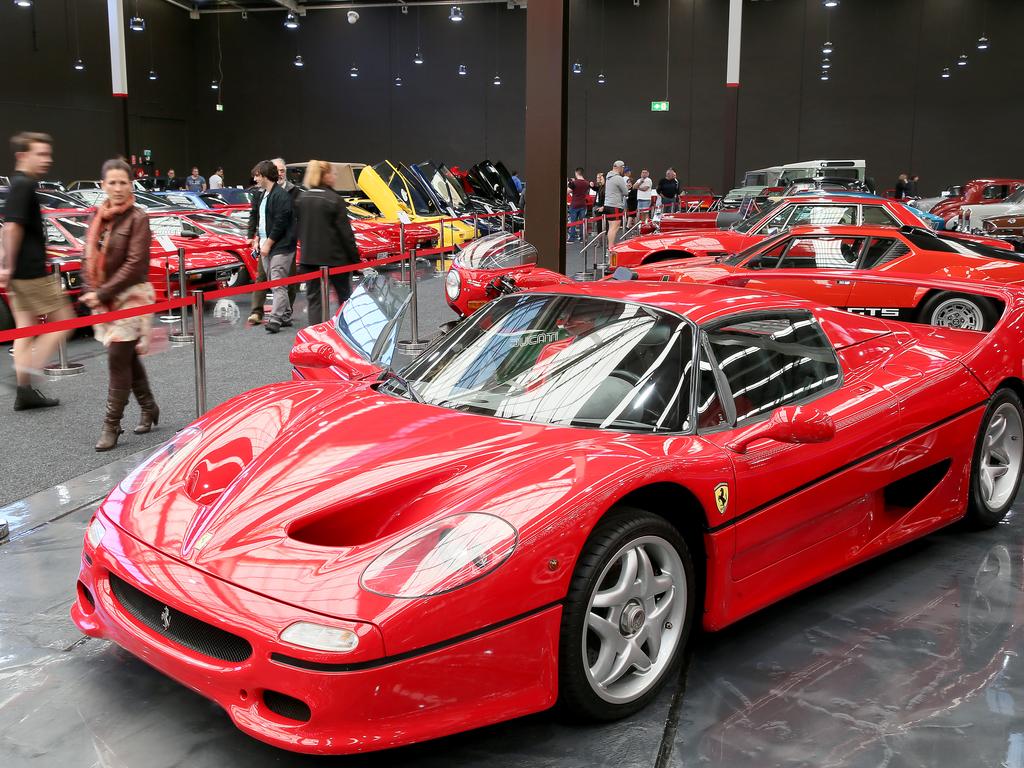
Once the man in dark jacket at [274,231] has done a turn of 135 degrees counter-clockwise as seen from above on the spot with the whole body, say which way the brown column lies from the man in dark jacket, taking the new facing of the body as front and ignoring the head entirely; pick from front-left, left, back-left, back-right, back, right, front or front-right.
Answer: front

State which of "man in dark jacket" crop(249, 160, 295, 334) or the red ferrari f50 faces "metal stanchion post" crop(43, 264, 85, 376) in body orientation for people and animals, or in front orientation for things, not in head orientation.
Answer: the man in dark jacket

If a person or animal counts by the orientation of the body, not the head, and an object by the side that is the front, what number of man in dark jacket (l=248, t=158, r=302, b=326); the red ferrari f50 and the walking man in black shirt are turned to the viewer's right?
1

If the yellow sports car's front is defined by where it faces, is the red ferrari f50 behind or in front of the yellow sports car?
in front

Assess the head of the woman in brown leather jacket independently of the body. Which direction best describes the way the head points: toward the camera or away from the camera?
toward the camera

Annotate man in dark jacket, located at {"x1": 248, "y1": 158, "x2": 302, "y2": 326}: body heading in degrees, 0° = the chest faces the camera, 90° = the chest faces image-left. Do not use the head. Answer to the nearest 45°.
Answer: approximately 45°

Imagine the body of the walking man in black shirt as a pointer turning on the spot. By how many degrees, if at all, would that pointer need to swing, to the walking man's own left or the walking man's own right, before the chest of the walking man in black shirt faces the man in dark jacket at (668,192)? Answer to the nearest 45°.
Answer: approximately 45° to the walking man's own left

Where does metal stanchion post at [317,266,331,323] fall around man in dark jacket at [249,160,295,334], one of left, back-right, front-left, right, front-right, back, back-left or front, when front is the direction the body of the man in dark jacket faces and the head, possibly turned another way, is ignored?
front-left

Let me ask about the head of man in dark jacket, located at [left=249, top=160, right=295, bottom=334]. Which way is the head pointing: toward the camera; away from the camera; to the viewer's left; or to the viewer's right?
to the viewer's left

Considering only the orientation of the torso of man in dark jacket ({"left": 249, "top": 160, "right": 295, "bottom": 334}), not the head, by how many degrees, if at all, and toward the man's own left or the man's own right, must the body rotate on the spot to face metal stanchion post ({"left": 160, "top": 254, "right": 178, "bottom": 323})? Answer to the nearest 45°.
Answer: approximately 90° to the man's own right

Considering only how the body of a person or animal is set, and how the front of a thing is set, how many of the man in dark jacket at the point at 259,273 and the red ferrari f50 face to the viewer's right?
0

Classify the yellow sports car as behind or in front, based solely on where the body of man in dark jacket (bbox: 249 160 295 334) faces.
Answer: behind

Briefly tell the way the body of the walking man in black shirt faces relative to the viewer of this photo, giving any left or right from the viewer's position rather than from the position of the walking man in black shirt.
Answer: facing to the right of the viewer

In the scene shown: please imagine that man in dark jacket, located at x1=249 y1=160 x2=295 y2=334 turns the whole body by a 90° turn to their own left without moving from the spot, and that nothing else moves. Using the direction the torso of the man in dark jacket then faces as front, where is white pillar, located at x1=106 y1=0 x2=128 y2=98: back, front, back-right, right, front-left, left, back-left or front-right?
back-left

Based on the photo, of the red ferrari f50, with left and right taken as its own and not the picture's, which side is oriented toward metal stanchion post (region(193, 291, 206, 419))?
right

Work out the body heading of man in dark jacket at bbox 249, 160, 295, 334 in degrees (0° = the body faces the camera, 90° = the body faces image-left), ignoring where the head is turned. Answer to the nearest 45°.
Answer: approximately 45°

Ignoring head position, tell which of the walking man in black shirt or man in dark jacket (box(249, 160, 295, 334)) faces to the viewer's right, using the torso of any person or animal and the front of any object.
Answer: the walking man in black shirt

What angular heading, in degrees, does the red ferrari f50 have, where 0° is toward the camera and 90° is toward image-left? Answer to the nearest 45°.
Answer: approximately 45°
